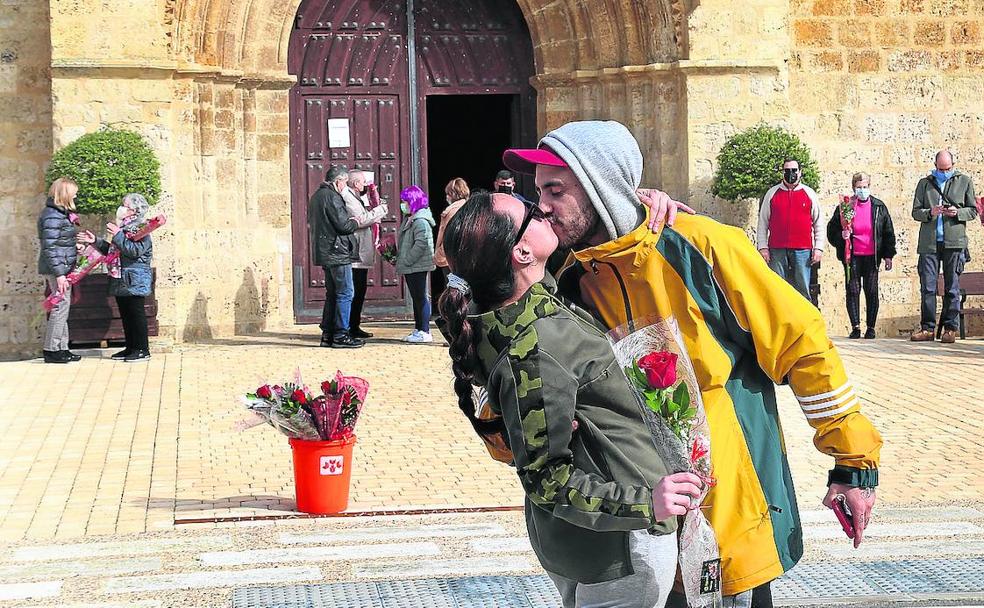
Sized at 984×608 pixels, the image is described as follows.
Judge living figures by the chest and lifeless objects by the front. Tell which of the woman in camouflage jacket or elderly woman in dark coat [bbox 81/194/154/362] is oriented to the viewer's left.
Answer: the elderly woman in dark coat

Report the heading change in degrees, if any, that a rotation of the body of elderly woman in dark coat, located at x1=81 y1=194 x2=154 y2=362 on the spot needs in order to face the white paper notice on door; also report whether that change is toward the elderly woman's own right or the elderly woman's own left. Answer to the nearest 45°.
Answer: approximately 135° to the elderly woman's own right

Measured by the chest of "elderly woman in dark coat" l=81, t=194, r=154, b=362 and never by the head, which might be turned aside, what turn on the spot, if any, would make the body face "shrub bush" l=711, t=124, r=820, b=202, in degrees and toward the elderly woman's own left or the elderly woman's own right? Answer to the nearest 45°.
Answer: approximately 180°

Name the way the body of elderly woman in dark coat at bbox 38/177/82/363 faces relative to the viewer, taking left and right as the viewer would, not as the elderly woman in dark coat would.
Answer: facing to the right of the viewer

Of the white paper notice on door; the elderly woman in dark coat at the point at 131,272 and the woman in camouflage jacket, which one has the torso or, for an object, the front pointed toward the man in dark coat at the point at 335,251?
the white paper notice on door

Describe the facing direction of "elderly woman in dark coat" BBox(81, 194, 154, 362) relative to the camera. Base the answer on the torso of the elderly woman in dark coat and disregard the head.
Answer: to the viewer's left

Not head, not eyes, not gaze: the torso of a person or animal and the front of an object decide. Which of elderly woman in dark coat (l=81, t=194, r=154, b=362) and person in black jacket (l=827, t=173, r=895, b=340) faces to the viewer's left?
the elderly woman in dark coat

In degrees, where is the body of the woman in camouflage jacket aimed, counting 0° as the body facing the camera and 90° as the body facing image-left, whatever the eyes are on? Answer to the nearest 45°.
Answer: approximately 270°

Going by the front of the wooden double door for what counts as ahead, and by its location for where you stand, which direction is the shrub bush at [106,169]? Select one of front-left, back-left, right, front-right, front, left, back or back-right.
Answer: front-right
